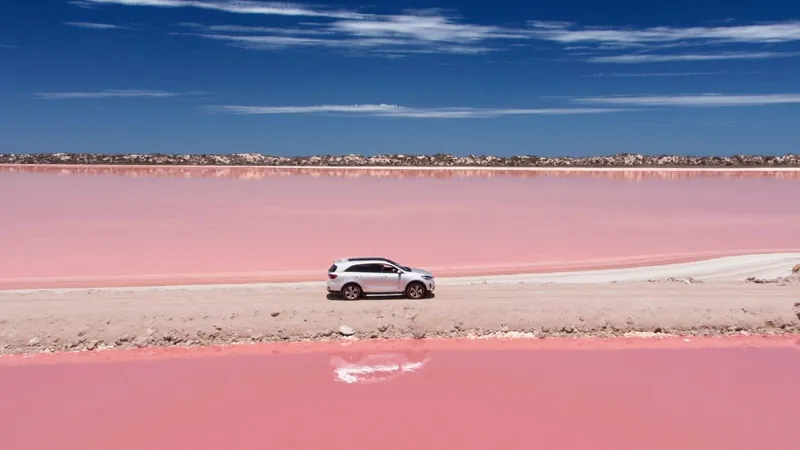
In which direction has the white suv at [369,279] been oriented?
to the viewer's right
